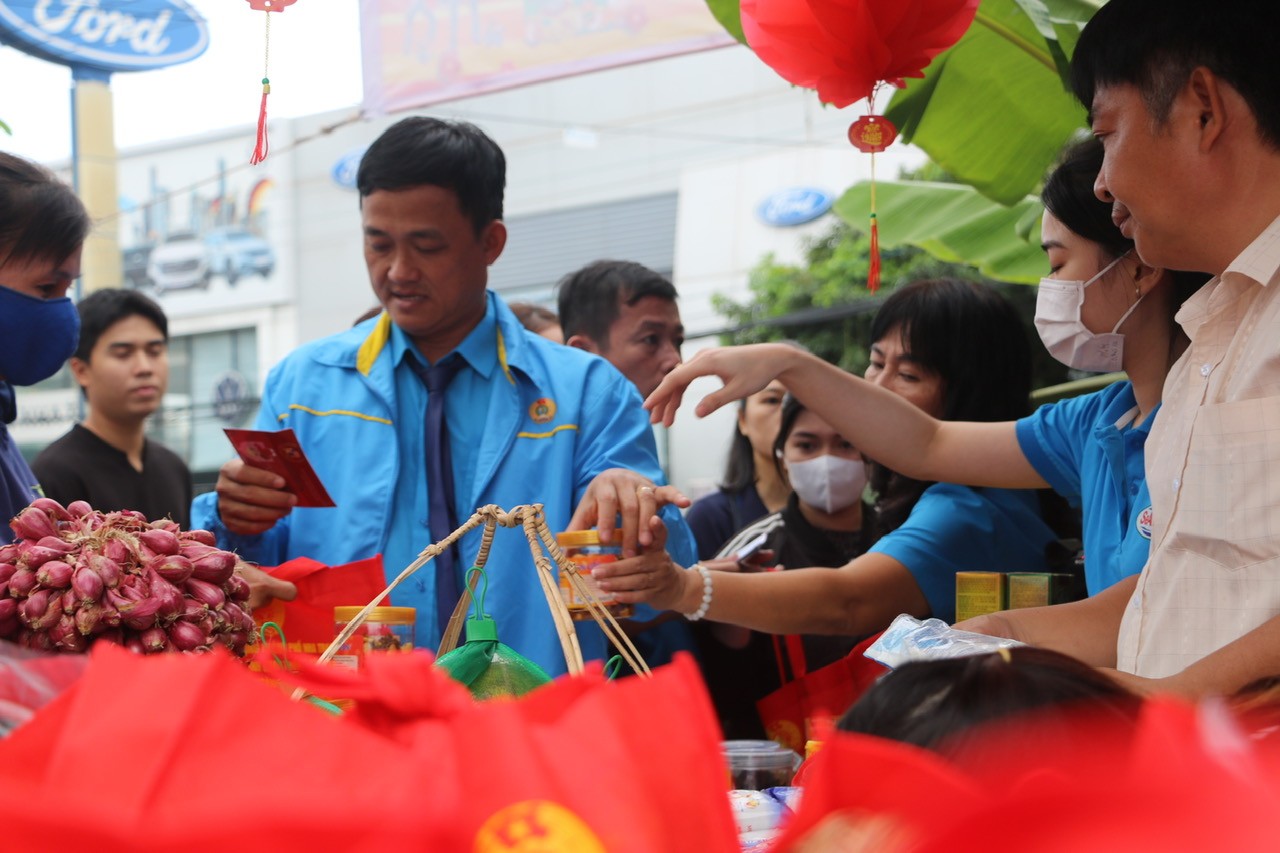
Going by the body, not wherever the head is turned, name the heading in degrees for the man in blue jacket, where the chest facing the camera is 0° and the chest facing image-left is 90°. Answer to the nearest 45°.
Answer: approximately 0°

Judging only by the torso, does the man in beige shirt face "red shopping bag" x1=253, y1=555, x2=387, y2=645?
yes

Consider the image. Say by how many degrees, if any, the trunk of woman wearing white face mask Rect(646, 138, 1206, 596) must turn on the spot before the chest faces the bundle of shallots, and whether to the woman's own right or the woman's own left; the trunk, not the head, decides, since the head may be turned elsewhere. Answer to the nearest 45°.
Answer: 0° — they already face it

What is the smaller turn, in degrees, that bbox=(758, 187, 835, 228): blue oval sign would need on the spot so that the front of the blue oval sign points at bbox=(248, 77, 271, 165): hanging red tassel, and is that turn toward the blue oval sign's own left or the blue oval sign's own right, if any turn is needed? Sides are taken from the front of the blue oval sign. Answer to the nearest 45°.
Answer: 0° — it already faces it

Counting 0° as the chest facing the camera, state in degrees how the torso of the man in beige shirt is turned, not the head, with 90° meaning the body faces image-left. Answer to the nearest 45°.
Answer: approximately 90°

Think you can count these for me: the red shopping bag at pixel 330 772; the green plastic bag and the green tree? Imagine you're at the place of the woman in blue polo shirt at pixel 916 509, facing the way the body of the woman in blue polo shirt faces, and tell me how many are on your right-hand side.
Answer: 1

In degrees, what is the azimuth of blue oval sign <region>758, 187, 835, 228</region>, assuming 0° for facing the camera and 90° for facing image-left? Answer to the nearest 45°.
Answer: approximately 0°

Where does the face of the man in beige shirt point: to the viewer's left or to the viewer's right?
to the viewer's left

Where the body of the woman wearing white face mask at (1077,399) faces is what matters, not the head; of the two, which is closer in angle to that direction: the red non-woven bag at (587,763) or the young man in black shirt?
the red non-woven bag

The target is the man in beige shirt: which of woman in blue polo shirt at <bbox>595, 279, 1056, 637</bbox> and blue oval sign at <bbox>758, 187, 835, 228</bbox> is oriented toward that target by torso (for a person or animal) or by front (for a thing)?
the blue oval sign

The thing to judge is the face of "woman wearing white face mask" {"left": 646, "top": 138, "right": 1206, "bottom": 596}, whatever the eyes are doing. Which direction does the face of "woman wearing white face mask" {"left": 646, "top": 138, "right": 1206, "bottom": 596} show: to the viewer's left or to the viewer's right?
to the viewer's left

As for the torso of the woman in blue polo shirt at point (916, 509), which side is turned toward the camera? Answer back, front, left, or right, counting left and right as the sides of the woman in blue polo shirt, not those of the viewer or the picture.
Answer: left
